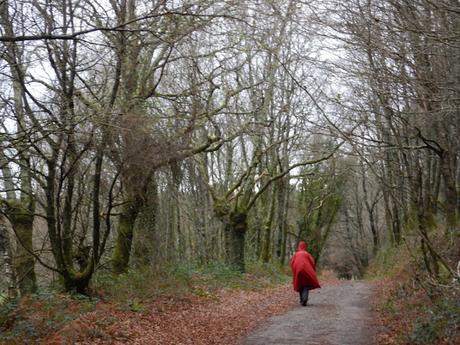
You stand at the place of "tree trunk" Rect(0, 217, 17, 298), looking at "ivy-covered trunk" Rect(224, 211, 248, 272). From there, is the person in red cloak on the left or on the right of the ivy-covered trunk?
right

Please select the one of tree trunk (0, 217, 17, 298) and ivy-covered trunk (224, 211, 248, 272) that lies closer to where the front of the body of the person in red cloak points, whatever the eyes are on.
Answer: the ivy-covered trunk

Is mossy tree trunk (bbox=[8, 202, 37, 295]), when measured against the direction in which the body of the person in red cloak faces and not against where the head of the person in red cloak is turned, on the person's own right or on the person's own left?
on the person's own left

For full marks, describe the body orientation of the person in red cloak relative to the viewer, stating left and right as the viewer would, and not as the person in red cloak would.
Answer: facing away from the viewer

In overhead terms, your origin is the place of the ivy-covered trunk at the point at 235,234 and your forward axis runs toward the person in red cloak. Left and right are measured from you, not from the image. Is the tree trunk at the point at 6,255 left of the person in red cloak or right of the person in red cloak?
right

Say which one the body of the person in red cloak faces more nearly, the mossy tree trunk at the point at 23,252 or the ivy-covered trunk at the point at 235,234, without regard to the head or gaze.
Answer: the ivy-covered trunk

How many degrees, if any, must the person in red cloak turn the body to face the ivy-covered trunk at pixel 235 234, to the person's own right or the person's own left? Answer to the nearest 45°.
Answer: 0° — they already face it

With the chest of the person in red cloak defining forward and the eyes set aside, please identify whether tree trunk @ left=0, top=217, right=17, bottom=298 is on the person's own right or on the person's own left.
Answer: on the person's own left
